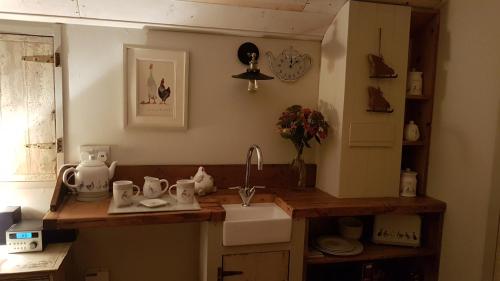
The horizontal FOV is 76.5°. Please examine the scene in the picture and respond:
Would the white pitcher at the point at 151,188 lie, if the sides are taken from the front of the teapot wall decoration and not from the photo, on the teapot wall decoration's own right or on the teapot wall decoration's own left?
on the teapot wall decoration's own right

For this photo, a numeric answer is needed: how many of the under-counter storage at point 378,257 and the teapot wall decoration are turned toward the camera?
2

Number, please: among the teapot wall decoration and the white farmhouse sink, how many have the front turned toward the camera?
2

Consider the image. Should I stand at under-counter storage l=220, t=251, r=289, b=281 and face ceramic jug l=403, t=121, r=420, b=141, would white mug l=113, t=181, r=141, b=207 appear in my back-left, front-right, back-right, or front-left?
back-left

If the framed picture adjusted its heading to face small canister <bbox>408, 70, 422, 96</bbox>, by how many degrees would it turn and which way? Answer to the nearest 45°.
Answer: approximately 90° to its left

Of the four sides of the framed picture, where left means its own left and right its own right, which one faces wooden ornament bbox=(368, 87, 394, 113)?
left
